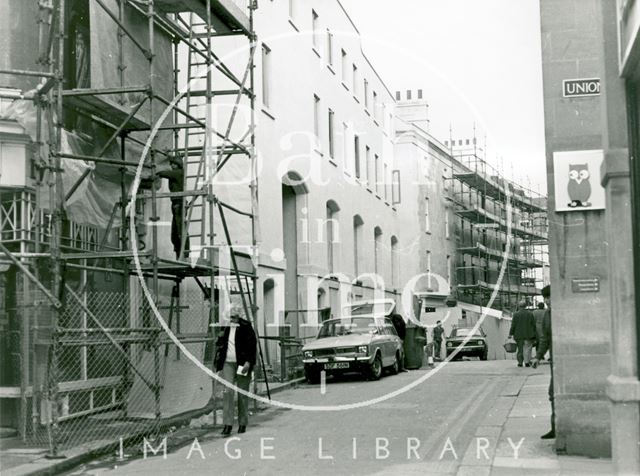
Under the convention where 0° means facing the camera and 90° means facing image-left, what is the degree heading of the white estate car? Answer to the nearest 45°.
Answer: approximately 45°

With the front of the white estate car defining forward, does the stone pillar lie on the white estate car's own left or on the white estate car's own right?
on the white estate car's own left

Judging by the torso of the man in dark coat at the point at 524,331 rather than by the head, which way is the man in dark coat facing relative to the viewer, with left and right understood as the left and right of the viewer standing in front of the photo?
facing away from the viewer

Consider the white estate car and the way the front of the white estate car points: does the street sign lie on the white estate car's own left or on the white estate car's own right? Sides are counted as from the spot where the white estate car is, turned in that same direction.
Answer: on the white estate car's own left

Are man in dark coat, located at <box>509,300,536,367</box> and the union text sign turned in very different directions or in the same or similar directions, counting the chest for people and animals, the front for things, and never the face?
very different directions
